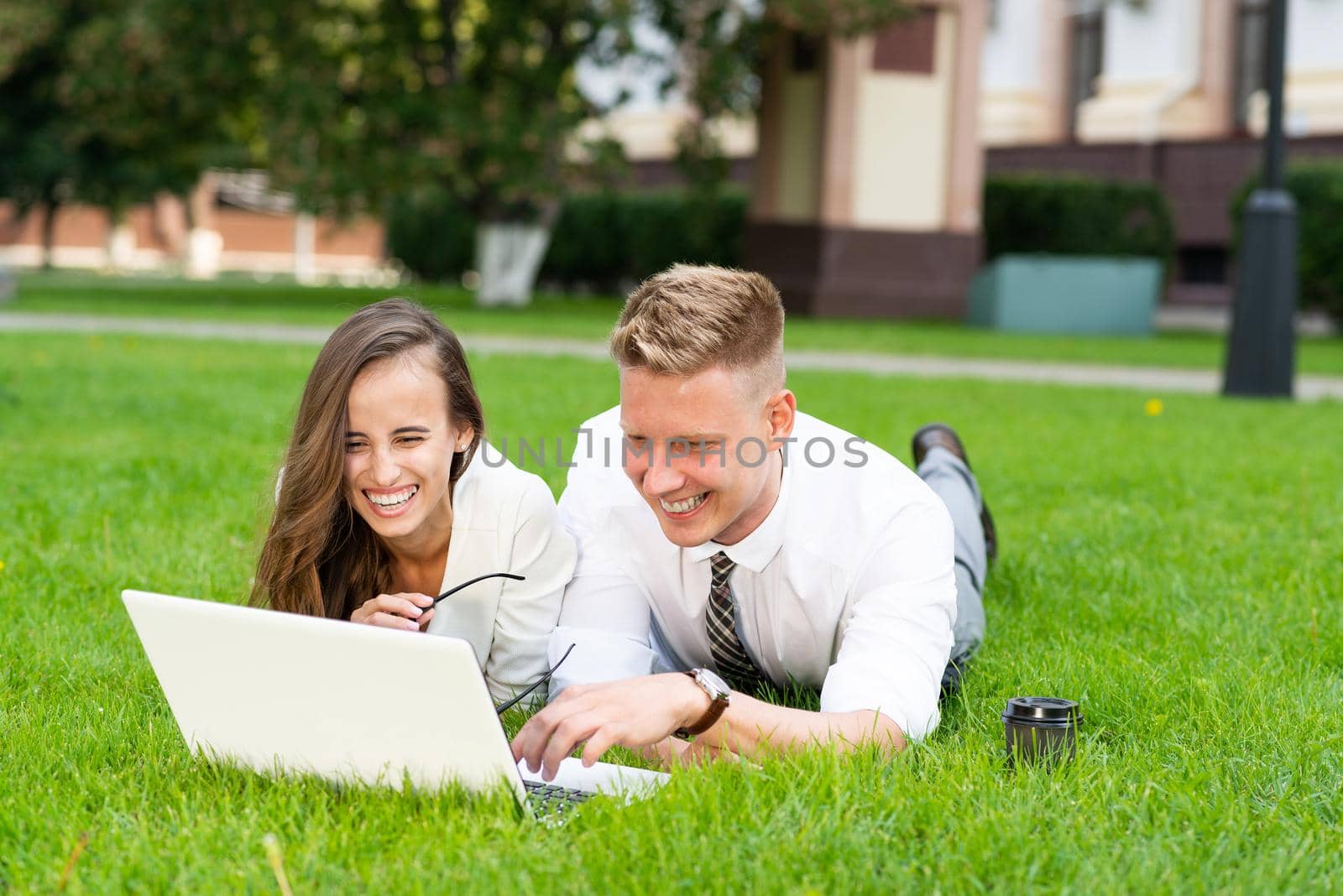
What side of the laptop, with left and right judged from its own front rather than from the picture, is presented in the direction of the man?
front

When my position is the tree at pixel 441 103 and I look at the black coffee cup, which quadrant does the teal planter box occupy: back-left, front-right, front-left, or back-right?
front-left

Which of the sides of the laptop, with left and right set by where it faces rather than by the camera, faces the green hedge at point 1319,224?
front

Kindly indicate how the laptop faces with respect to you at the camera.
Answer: facing away from the viewer and to the right of the viewer

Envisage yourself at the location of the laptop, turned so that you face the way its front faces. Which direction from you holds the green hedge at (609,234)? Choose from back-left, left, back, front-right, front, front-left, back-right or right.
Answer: front-left

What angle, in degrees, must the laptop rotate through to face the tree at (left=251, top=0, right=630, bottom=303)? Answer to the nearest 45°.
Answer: approximately 45° to its left

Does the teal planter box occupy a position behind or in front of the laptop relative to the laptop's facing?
in front

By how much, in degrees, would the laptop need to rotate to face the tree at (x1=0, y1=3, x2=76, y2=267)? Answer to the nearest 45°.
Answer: approximately 45° to its left

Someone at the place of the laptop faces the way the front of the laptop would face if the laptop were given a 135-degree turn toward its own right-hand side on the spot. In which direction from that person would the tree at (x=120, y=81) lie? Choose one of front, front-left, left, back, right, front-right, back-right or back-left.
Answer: back
